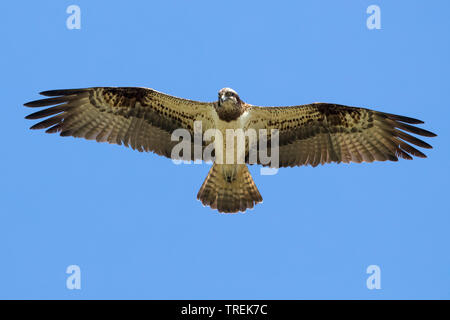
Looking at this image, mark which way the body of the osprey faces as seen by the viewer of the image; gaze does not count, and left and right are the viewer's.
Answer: facing the viewer
